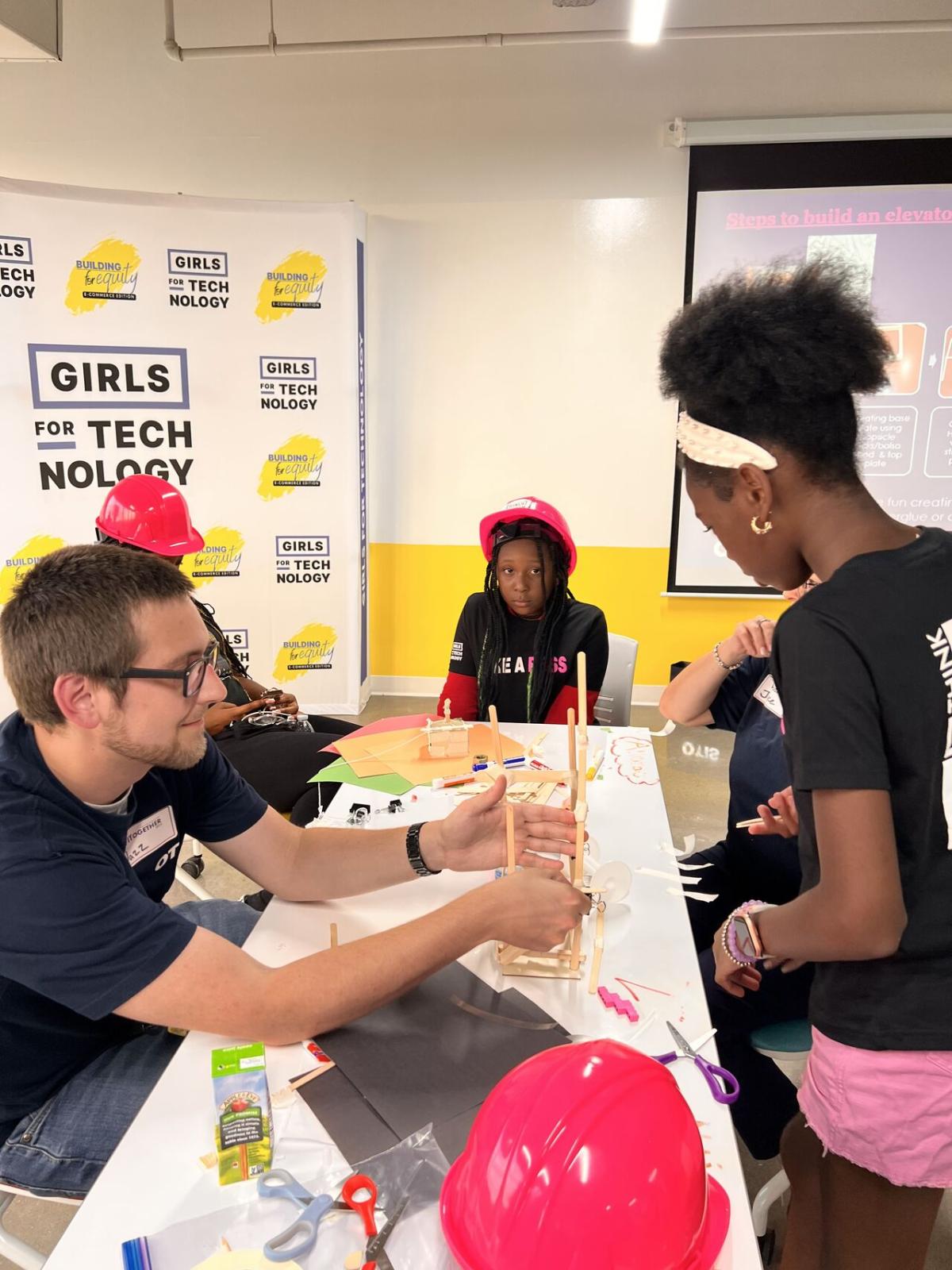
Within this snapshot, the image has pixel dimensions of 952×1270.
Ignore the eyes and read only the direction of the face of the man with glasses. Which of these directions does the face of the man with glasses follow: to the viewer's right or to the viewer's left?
to the viewer's right

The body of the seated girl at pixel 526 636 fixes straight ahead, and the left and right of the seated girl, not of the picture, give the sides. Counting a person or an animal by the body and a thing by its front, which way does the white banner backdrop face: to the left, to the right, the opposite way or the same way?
the same way

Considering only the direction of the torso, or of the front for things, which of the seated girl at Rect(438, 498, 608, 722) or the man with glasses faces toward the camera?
the seated girl

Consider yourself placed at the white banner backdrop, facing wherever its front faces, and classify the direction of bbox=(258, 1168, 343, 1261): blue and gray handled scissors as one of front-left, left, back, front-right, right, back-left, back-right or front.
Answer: front

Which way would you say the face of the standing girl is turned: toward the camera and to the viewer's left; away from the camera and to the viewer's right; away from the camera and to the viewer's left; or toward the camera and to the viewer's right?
away from the camera and to the viewer's left

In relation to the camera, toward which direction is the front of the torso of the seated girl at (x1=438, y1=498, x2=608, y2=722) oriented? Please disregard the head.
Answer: toward the camera

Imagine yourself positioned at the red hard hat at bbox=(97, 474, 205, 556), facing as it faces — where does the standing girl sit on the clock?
The standing girl is roughly at 1 o'clock from the red hard hat.

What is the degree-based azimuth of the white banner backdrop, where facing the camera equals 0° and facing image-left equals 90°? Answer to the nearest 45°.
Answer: approximately 0°

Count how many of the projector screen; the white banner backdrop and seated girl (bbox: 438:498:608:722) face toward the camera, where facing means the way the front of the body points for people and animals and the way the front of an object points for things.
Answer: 3

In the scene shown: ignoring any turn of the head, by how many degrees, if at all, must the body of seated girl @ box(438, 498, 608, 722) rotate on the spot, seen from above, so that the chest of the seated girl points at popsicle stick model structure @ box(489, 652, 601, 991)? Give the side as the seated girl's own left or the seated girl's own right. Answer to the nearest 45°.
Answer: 0° — they already face it

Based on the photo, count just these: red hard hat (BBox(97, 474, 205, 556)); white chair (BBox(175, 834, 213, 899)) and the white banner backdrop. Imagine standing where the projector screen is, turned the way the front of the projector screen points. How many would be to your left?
0

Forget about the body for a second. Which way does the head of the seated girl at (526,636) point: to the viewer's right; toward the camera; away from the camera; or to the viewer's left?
toward the camera

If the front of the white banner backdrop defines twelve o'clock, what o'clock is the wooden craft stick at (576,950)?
The wooden craft stick is roughly at 12 o'clock from the white banner backdrop.

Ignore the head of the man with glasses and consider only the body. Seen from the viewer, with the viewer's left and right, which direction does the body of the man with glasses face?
facing to the right of the viewer

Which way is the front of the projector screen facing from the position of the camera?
facing the viewer

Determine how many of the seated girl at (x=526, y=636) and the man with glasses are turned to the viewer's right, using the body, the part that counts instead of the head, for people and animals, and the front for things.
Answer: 1
